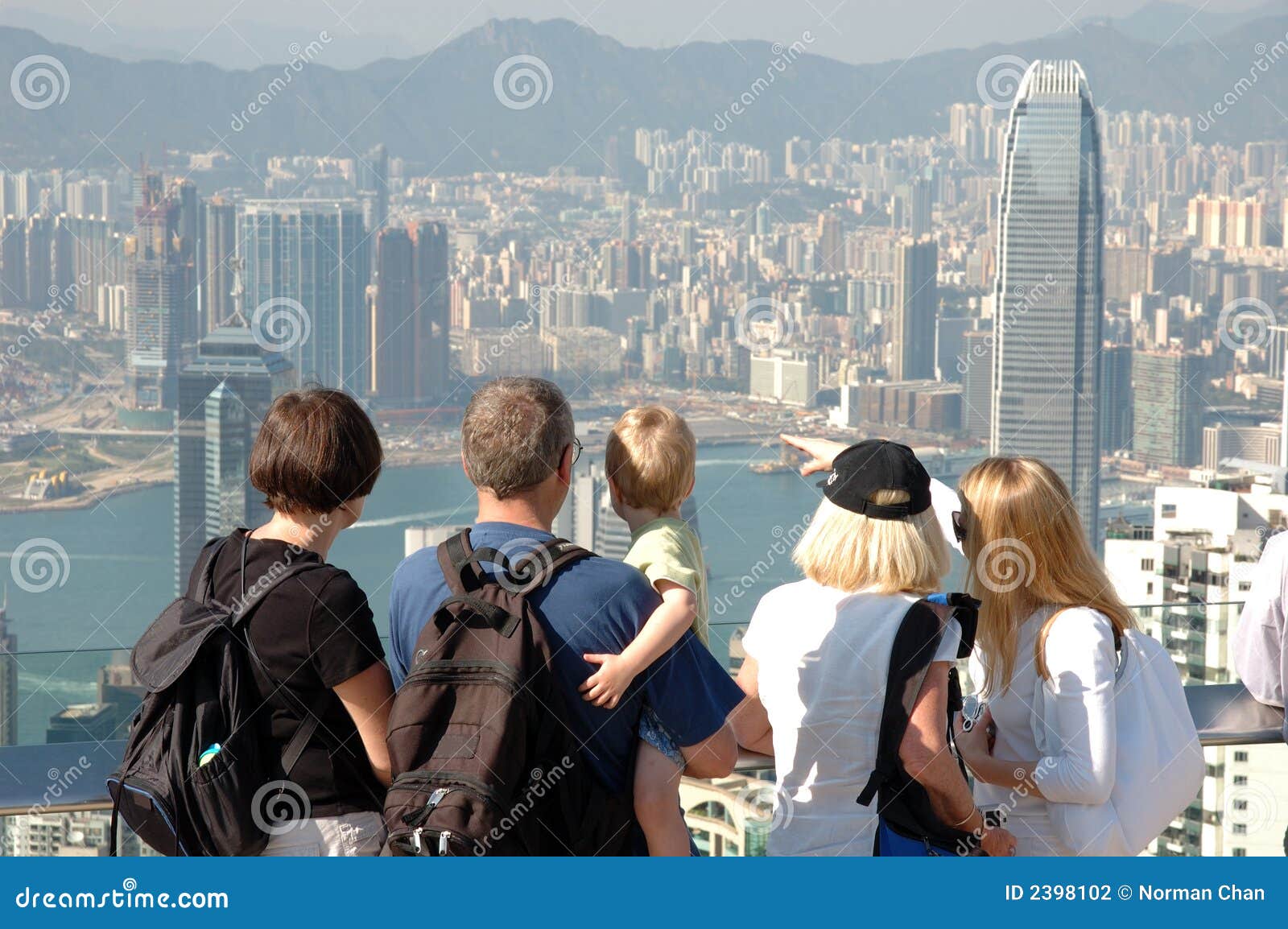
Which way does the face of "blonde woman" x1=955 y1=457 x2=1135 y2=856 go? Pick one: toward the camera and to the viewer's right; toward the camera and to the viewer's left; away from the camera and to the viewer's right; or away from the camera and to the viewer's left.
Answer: away from the camera and to the viewer's left

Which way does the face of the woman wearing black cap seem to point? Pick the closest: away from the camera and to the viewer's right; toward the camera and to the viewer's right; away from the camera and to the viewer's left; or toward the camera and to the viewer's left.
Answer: away from the camera and to the viewer's left

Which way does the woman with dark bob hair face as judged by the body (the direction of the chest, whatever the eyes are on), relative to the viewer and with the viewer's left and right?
facing away from the viewer and to the right of the viewer

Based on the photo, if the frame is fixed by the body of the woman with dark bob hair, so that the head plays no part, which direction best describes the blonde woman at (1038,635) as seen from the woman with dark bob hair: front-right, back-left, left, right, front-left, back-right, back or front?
front-right

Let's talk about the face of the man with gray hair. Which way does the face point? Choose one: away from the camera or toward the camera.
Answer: away from the camera

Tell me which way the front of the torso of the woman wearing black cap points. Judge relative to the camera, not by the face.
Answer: away from the camera
